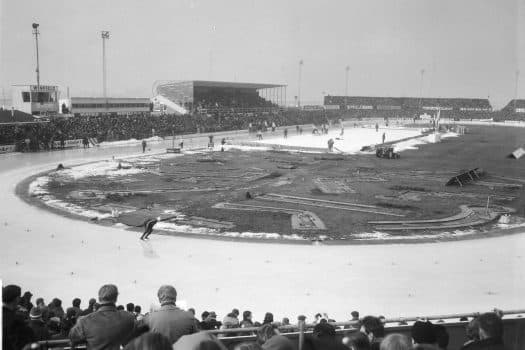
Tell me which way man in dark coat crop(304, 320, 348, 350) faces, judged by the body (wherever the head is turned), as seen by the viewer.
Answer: away from the camera

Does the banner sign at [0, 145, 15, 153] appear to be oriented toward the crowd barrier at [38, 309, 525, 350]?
yes

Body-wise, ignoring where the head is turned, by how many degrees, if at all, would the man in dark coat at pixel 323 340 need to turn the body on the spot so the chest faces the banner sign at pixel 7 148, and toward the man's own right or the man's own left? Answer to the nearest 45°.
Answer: approximately 45° to the man's own left

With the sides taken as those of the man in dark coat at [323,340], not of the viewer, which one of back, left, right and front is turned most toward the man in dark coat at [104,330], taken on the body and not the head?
left

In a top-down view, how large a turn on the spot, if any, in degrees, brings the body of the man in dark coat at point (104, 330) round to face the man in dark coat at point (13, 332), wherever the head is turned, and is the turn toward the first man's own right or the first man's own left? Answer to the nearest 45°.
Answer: approximately 45° to the first man's own left

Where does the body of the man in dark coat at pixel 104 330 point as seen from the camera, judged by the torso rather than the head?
away from the camera

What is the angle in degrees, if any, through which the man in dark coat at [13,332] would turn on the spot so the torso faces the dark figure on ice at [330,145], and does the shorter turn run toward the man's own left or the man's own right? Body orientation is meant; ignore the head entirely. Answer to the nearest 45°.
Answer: approximately 45° to the man's own right

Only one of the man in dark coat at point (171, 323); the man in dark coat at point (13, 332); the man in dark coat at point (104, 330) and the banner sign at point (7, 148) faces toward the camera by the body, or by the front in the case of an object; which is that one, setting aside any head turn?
the banner sign

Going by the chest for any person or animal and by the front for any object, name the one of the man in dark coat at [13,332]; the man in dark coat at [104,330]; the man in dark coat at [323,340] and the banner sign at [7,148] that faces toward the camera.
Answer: the banner sign

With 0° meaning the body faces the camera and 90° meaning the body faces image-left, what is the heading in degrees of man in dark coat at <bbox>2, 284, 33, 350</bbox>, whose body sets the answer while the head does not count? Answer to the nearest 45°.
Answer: approximately 180°

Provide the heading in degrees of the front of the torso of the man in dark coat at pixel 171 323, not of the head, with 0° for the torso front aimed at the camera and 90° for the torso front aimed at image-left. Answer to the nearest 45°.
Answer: approximately 180°
